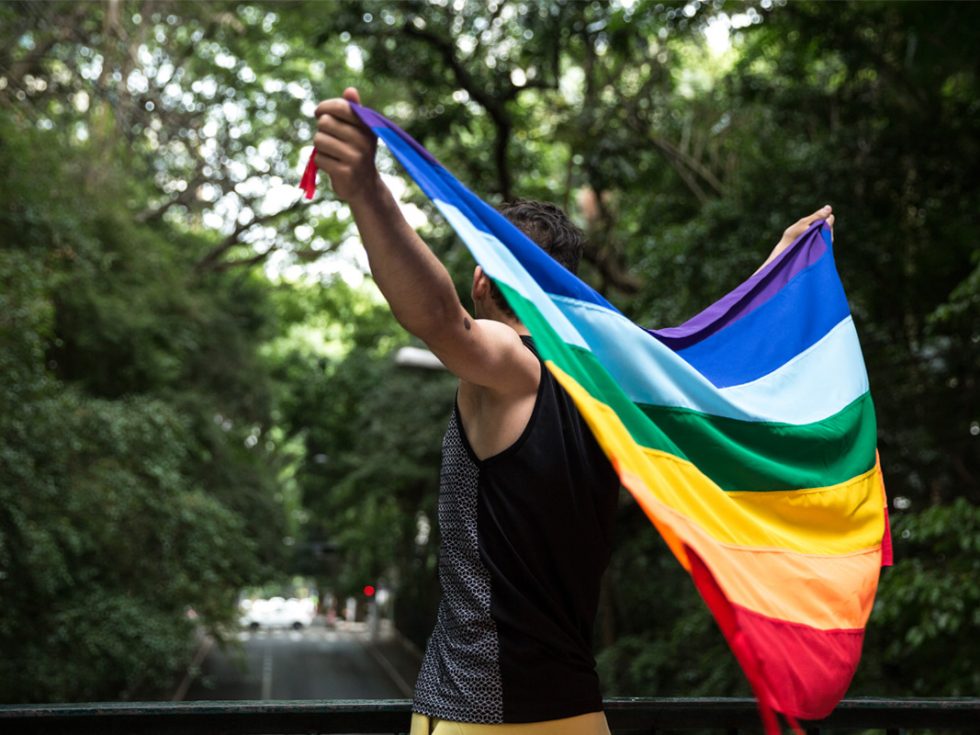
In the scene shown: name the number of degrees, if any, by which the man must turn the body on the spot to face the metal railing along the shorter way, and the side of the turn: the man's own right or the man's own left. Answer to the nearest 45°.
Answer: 0° — they already face it

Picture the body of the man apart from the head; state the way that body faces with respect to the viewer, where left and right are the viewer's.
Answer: facing away from the viewer and to the left of the viewer
